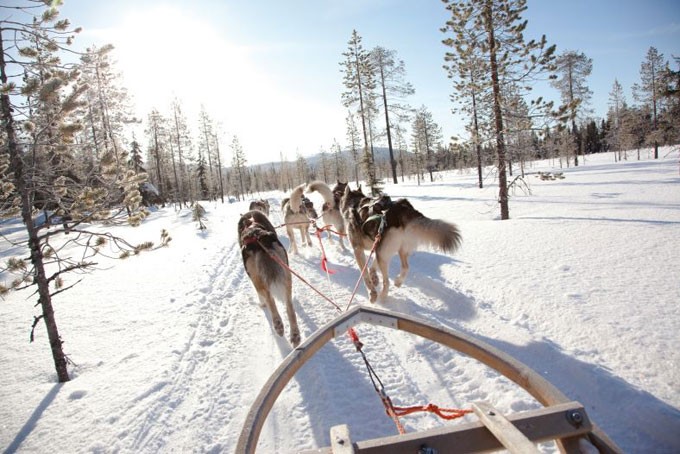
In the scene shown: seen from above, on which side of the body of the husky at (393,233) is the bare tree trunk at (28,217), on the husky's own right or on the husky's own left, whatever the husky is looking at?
on the husky's own left

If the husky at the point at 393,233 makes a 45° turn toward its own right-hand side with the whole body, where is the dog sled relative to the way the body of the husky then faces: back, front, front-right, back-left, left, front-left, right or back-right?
back

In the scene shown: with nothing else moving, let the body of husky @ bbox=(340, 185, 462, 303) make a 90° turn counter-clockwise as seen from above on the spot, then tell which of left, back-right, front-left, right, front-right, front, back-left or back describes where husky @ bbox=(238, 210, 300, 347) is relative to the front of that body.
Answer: front

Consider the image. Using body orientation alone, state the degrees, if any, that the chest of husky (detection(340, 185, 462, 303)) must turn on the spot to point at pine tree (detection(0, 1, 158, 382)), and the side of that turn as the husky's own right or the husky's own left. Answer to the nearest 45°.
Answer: approximately 90° to the husky's own left

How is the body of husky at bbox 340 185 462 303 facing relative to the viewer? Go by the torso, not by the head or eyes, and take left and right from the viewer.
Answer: facing away from the viewer and to the left of the viewer

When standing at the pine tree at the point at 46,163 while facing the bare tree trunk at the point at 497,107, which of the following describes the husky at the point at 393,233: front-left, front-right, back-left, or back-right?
front-right

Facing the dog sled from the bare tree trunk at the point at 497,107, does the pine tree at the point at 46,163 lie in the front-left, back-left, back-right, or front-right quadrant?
front-right
